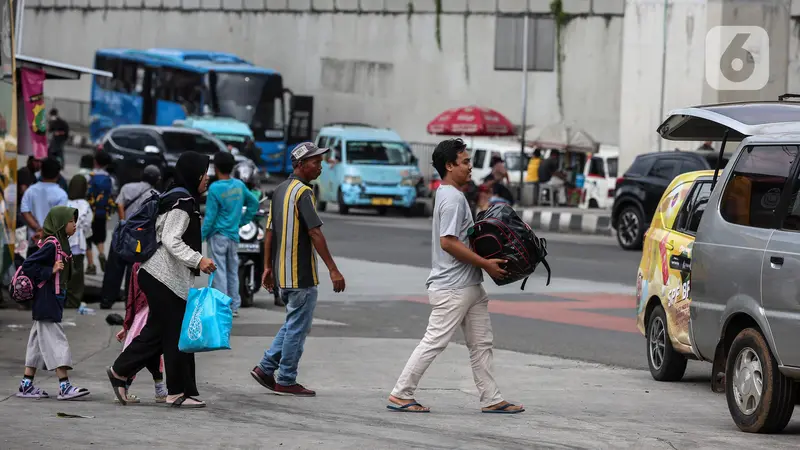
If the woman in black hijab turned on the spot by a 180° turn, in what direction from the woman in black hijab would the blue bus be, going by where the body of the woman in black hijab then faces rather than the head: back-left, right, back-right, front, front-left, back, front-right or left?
right

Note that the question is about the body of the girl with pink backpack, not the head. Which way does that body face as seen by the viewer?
to the viewer's right

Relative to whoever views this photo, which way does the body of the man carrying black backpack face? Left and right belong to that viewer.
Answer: facing to the right of the viewer

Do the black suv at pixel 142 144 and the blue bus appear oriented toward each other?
no

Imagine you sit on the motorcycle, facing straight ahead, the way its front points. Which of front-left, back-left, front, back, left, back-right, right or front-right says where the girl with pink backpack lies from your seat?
front

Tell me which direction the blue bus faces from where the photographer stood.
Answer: facing the viewer and to the right of the viewer

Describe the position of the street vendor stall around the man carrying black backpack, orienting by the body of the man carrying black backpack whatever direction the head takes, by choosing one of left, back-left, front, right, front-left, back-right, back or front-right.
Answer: left

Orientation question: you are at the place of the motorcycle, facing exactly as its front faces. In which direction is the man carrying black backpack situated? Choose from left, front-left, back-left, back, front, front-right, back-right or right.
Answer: front

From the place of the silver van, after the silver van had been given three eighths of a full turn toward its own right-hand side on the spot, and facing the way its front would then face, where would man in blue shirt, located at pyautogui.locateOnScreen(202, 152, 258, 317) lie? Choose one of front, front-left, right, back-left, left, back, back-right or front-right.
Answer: front-right

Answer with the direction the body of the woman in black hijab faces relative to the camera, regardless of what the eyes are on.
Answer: to the viewer's right

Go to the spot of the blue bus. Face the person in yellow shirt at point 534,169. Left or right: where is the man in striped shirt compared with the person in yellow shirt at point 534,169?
right

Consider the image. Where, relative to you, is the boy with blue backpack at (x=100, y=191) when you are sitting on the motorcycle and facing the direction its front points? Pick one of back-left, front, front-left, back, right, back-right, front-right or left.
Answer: back-right

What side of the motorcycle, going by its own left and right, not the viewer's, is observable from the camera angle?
front

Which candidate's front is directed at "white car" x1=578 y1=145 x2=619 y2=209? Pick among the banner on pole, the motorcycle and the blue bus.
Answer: the blue bus

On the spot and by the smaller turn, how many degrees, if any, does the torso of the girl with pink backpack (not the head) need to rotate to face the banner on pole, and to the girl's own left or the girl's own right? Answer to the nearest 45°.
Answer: approximately 90° to the girl's own left

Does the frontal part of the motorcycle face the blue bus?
no
